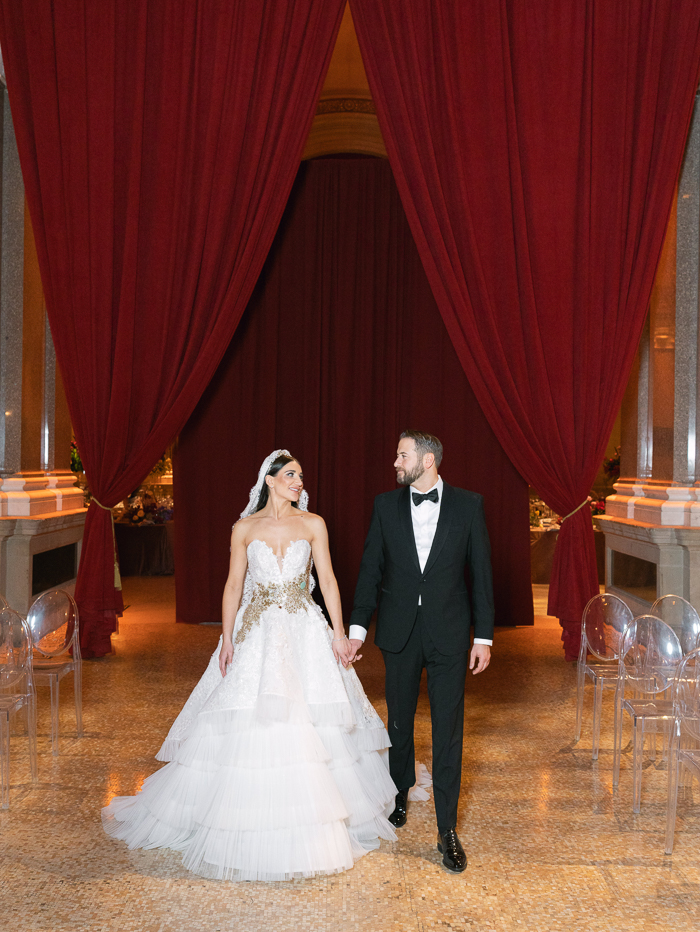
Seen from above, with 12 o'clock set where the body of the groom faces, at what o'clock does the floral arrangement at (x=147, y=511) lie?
The floral arrangement is roughly at 5 o'clock from the groom.

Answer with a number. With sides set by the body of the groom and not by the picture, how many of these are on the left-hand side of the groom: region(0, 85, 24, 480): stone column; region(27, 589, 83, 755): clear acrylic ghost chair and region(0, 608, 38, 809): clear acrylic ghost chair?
0

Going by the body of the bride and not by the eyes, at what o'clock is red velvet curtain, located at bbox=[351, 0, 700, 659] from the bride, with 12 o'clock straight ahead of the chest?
The red velvet curtain is roughly at 7 o'clock from the bride.

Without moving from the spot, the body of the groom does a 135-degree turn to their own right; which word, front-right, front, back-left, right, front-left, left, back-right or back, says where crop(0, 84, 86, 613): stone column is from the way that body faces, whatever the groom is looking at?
front

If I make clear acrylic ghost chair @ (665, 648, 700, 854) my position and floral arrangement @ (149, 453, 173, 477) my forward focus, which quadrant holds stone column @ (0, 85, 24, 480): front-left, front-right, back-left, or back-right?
front-left

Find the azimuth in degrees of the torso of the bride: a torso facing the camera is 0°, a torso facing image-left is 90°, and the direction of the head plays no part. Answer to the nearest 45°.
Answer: approximately 0°

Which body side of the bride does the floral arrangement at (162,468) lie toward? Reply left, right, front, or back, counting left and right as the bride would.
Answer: back

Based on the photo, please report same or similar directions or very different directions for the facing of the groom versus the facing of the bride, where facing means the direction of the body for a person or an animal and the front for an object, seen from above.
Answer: same or similar directions

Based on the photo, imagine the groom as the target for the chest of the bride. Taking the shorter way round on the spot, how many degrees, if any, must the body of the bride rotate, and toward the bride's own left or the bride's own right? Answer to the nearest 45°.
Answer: approximately 90° to the bride's own left

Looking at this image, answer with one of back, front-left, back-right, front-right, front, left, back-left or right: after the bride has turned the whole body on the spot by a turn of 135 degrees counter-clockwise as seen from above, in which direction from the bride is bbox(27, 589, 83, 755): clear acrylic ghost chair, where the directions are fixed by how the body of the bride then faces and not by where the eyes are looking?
left

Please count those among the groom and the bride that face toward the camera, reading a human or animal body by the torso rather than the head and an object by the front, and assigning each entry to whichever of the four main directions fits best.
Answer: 2

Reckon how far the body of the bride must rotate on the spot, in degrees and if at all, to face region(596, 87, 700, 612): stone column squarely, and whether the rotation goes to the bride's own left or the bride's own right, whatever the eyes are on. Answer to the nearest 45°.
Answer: approximately 135° to the bride's own left

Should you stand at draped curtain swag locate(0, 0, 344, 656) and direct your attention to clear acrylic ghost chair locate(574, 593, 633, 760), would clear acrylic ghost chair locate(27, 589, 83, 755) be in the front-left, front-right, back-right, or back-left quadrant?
front-right

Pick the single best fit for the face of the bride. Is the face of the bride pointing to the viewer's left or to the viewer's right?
to the viewer's right

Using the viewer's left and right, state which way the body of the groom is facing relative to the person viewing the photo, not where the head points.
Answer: facing the viewer

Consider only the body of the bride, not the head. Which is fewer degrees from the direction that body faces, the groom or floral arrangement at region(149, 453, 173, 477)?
the groom

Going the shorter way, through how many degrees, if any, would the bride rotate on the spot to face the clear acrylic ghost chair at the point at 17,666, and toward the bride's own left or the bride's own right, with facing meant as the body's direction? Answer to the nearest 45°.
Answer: approximately 135° to the bride's own right
